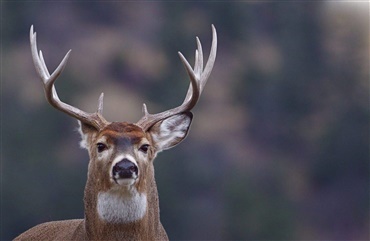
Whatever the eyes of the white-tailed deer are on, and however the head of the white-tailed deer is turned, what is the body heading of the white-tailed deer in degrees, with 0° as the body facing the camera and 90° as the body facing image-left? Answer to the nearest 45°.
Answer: approximately 315°
